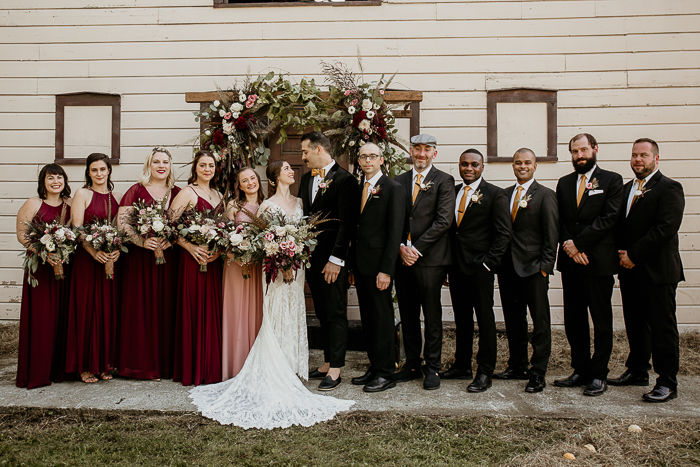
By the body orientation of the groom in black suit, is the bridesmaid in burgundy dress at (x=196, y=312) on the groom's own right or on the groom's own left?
on the groom's own right

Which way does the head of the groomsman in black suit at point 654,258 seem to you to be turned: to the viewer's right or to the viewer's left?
to the viewer's left

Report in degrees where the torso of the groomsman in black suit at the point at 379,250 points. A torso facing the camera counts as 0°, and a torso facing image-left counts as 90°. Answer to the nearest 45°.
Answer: approximately 45°

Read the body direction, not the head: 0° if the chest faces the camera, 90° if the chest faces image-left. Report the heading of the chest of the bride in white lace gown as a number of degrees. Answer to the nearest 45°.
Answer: approximately 315°

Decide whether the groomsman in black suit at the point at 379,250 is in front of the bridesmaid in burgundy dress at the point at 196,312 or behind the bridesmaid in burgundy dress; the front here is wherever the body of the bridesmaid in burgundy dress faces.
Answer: in front

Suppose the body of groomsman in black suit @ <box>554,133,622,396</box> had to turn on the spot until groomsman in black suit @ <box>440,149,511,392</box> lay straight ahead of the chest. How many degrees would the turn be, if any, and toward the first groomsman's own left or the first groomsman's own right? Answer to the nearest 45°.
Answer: approximately 45° to the first groomsman's own right

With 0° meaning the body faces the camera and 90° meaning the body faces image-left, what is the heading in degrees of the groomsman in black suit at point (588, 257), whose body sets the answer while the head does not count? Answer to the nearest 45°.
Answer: approximately 45°

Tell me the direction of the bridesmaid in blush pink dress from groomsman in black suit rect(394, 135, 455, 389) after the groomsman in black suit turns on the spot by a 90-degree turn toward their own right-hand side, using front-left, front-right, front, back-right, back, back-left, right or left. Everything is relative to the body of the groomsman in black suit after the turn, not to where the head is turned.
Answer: front-left

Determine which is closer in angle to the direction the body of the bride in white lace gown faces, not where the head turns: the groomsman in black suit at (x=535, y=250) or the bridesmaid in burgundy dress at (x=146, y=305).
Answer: the groomsman in black suit

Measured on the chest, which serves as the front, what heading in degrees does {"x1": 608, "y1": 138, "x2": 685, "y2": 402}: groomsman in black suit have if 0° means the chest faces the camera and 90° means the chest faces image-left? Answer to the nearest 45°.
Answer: approximately 45°

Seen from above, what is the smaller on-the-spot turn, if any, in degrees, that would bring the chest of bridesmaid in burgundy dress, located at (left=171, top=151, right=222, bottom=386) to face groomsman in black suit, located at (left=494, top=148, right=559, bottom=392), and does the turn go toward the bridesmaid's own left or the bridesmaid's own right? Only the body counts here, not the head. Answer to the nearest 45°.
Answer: approximately 45° to the bridesmaid's own left

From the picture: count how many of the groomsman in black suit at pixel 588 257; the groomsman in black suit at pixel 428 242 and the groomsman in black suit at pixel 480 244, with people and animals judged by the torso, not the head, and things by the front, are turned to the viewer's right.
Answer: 0
